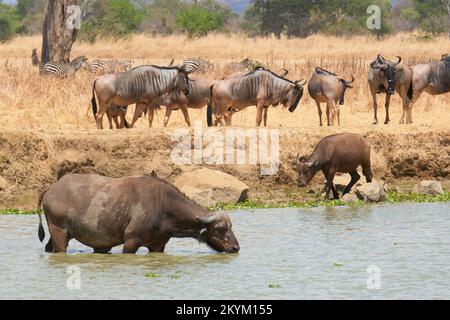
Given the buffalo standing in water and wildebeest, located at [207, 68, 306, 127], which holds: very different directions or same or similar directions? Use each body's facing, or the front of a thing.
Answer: same or similar directions

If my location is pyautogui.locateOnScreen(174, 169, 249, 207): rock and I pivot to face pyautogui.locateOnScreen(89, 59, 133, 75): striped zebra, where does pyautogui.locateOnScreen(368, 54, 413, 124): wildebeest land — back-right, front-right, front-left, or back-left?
front-right

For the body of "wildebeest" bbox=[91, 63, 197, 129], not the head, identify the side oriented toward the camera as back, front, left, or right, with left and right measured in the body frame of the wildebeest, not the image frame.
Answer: right

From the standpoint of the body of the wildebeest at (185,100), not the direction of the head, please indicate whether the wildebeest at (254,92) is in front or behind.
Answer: in front

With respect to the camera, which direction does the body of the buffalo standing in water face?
to the viewer's right

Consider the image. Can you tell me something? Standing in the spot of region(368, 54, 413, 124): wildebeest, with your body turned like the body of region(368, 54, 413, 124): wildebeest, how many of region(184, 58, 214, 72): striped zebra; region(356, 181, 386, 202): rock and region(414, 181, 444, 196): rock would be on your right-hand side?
1
